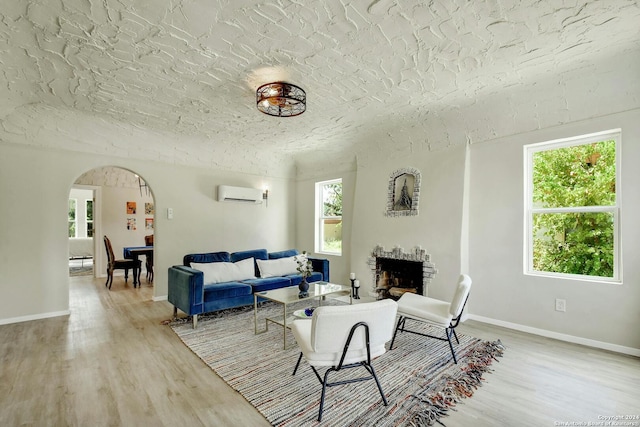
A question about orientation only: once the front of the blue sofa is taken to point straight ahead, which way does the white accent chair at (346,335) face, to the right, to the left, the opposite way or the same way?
the opposite way

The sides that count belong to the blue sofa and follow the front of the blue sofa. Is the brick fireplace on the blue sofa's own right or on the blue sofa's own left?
on the blue sofa's own left

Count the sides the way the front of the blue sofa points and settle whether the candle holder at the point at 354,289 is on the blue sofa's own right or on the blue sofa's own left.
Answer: on the blue sofa's own left

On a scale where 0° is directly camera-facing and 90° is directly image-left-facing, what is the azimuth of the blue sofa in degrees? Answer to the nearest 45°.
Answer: approximately 315°

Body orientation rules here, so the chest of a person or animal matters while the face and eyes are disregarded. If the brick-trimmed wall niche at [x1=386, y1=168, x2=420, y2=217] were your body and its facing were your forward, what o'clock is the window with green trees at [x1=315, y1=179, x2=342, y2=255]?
The window with green trees is roughly at 3 o'clock from the brick-trimmed wall niche.

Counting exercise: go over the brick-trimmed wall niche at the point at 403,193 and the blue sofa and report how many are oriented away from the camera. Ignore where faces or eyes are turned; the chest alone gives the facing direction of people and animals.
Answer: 0

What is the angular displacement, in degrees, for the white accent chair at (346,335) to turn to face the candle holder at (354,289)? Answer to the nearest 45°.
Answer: approximately 45° to its right

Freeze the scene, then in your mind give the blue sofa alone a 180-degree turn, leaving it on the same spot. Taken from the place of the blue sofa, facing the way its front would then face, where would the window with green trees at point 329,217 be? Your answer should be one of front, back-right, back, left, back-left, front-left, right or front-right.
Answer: right

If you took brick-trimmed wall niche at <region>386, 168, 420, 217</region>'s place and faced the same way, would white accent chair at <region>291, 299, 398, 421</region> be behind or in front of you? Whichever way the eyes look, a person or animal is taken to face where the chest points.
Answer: in front

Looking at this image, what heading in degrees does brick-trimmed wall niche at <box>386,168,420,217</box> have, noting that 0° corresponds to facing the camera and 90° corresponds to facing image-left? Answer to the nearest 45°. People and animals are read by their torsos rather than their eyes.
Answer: approximately 45°

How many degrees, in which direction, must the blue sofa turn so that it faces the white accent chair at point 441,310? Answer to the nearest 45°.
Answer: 0° — it already faces it

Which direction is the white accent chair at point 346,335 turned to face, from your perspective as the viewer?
facing away from the viewer and to the left of the viewer

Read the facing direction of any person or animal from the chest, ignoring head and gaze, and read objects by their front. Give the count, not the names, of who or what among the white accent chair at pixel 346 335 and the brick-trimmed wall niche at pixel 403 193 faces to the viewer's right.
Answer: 0
